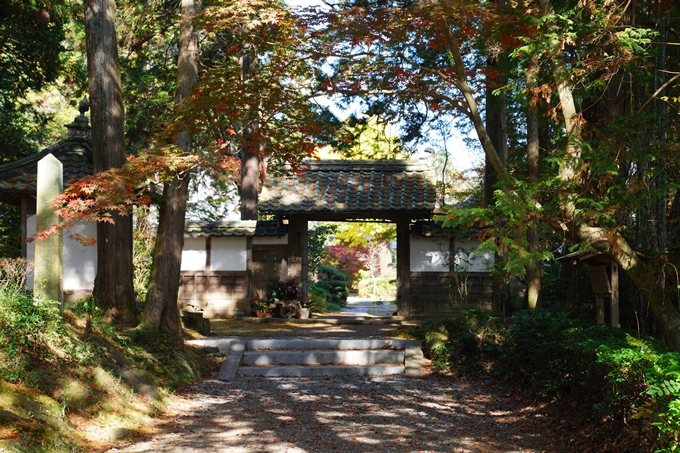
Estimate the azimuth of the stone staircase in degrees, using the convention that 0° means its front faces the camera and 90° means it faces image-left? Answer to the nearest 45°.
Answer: approximately 0°

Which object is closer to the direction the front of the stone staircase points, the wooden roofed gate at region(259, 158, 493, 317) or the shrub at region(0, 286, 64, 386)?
the shrub

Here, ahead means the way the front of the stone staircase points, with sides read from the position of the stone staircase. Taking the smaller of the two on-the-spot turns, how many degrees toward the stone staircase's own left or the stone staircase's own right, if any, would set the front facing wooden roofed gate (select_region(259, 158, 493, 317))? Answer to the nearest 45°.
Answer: approximately 180°

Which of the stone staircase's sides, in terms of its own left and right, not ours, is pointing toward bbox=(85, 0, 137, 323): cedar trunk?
right

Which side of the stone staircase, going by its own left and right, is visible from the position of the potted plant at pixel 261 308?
back

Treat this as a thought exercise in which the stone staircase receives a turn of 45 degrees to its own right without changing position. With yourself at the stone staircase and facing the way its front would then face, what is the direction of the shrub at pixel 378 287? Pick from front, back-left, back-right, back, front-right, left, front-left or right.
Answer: back-right

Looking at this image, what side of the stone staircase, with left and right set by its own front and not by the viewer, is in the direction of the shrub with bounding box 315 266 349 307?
back

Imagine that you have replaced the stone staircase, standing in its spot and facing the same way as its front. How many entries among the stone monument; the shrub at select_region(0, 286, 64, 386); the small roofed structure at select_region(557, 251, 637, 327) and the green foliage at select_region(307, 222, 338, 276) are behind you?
1

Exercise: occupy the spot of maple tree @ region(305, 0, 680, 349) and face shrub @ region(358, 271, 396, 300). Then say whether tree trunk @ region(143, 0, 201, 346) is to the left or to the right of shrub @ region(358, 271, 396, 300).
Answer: left

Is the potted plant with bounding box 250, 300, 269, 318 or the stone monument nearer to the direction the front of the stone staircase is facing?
the stone monument

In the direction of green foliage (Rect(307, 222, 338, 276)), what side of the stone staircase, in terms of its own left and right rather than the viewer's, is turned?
back

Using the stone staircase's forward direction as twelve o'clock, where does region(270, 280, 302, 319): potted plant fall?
The potted plant is roughly at 6 o'clock from the stone staircase.

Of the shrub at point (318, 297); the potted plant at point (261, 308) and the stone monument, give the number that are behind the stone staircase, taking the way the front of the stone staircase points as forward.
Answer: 2

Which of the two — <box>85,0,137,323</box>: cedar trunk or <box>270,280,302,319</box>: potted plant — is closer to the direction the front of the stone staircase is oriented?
the cedar trunk

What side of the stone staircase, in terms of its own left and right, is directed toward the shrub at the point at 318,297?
back
